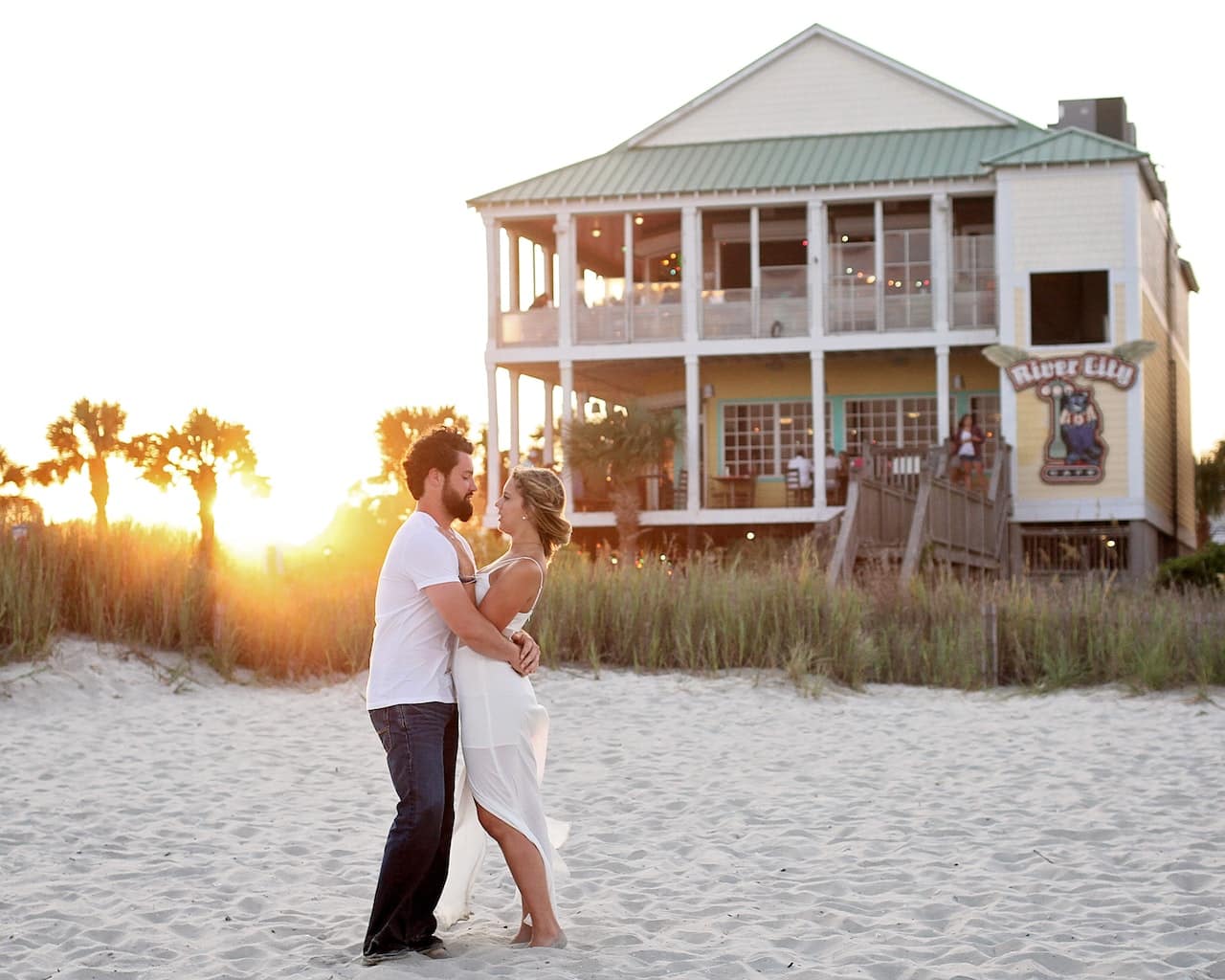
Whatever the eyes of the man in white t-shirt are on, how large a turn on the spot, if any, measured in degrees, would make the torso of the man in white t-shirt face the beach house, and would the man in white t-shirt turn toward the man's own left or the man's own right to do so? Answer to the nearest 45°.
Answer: approximately 90° to the man's own left

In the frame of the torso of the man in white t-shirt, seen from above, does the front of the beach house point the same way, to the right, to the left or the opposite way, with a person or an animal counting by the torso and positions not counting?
to the right

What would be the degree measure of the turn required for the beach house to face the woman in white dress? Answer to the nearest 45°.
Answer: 0° — it already faces them

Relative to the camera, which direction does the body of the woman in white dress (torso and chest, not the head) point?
to the viewer's left

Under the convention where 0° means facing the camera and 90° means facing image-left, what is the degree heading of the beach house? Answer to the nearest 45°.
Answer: approximately 0°

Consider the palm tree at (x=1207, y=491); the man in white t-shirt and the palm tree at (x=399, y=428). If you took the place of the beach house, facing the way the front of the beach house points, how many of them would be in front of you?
1

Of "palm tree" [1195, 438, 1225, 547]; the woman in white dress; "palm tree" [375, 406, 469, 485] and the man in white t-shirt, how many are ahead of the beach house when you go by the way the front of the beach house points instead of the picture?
2

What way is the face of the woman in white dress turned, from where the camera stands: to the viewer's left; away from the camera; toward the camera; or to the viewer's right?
to the viewer's left

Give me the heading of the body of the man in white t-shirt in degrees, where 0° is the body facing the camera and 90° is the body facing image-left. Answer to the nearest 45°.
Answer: approximately 270°

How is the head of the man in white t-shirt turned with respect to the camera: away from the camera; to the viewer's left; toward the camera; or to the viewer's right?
to the viewer's right

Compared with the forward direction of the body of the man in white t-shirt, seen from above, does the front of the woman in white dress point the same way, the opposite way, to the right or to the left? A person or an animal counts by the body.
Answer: the opposite way

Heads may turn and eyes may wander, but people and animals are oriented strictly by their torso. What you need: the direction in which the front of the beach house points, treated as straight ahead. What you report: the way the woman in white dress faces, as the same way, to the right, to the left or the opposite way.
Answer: to the right

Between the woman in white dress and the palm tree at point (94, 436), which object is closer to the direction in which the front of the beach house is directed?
the woman in white dress

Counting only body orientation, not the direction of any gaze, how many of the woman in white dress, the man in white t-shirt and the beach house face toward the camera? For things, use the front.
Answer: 1

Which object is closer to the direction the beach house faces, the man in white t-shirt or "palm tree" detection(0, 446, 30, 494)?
the man in white t-shirt
